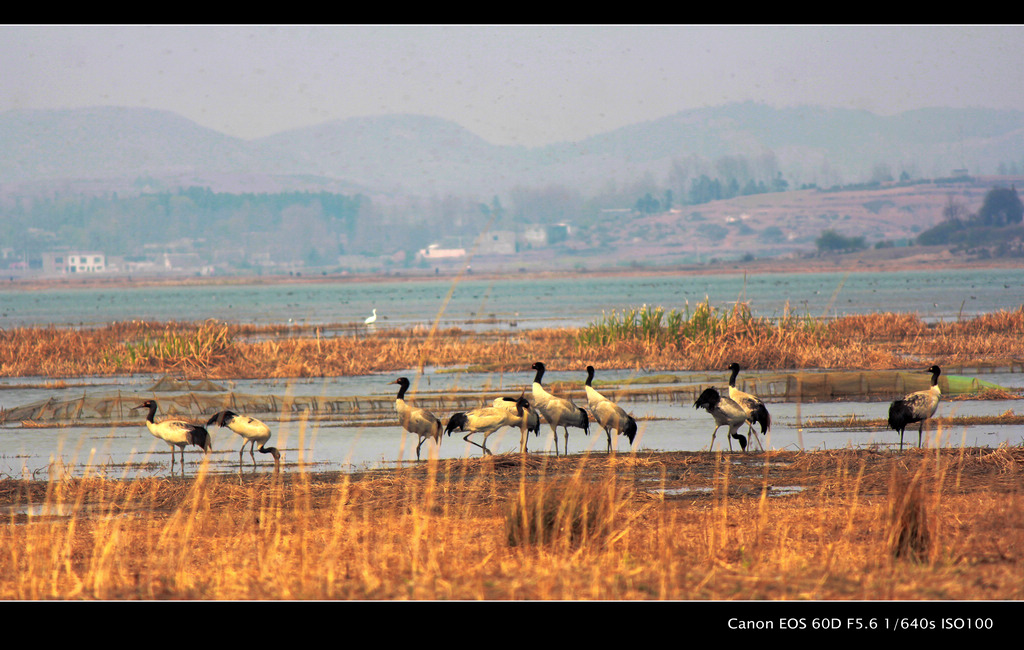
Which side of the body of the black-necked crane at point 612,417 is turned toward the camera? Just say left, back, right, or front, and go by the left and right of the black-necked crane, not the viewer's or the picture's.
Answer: left

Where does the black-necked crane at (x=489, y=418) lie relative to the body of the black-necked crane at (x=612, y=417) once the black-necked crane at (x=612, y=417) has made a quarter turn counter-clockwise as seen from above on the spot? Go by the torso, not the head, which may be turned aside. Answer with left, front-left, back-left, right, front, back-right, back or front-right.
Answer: right

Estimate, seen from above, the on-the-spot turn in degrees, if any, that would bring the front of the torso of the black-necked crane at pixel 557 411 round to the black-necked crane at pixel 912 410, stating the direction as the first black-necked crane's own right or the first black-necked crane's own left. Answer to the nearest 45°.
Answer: approximately 180°

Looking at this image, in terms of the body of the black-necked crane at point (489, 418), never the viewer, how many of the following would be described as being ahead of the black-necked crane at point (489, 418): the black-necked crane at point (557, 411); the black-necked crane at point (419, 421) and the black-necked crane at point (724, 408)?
2

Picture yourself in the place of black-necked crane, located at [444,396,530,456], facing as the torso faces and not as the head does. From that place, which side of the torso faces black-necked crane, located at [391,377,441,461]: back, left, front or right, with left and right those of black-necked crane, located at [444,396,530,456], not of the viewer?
back

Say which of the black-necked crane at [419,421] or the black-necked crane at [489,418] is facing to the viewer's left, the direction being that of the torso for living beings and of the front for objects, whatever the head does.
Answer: the black-necked crane at [419,421]

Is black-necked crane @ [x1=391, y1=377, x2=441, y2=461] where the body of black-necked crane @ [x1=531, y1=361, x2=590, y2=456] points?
yes

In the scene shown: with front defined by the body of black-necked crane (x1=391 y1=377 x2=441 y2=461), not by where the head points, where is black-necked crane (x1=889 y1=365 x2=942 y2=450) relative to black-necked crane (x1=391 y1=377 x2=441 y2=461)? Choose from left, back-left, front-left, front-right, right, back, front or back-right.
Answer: back

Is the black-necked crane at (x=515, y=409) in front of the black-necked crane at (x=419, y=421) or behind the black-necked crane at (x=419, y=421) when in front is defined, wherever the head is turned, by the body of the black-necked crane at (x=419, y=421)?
behind

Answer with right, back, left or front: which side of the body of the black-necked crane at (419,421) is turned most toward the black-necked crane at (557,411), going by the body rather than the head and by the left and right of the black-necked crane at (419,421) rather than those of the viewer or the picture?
back

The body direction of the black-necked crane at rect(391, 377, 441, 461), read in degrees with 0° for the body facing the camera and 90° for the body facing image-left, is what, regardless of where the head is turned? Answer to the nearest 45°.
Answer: approximately 90°

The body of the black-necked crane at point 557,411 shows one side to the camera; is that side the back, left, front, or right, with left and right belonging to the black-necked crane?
left

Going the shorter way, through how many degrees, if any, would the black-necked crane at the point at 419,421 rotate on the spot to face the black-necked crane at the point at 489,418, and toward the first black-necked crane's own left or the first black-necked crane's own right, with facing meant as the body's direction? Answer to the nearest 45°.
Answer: approximately 180°

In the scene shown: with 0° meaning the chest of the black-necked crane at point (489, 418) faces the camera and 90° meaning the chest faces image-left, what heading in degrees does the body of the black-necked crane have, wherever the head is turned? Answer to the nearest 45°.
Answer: approximately 270°

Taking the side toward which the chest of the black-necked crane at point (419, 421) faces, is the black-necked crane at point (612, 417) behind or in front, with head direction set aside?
behind

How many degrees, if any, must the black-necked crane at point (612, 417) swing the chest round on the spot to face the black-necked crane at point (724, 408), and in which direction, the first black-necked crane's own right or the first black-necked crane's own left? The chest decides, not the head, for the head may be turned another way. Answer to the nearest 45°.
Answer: approximately 180°
